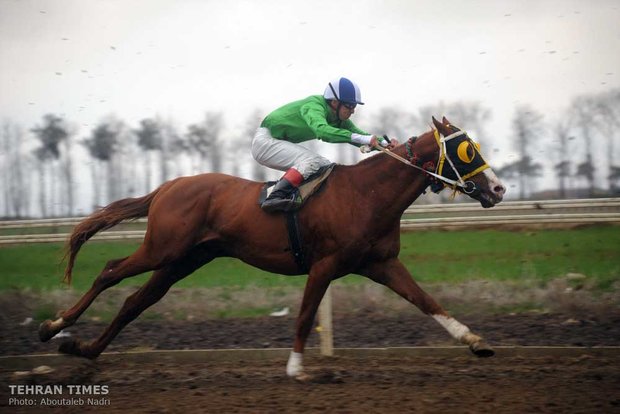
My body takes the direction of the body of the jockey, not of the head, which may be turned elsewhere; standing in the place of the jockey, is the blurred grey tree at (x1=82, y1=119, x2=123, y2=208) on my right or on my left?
on my left

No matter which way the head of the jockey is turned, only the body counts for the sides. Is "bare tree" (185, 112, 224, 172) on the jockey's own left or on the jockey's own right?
on the jockey's own left

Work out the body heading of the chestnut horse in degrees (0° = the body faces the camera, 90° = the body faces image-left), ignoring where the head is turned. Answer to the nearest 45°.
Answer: approximately 270°

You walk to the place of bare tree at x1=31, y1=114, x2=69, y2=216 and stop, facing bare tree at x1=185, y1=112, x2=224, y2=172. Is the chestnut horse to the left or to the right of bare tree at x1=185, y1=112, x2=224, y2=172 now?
right

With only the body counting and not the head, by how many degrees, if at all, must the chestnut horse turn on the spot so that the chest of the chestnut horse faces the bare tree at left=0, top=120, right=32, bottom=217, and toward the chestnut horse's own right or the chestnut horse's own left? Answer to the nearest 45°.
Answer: approximately 135° to the chestnut horse's own left

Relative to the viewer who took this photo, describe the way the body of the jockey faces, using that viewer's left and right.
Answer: facing to the right of the viewer

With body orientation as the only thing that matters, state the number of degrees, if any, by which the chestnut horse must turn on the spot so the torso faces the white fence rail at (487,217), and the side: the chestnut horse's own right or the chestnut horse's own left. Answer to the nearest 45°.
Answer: approximately 45° to the chestnut horse's own left

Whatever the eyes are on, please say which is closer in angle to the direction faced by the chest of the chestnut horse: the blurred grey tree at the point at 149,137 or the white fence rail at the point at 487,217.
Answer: the white fence rail

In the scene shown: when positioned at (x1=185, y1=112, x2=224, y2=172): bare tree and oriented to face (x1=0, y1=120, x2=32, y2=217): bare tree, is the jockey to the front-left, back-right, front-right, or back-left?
back-left

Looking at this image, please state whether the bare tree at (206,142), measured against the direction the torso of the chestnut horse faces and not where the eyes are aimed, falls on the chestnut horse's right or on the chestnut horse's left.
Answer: on the chestnut horse's left
